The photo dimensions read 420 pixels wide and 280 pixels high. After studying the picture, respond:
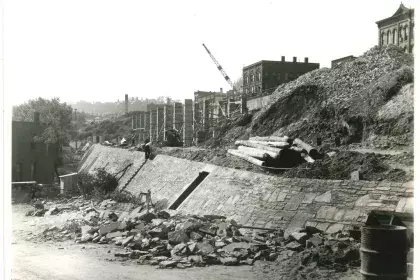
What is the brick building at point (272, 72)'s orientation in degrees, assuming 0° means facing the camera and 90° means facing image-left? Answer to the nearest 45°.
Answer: approximately 45°

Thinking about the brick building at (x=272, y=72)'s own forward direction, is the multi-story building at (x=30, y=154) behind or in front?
in front

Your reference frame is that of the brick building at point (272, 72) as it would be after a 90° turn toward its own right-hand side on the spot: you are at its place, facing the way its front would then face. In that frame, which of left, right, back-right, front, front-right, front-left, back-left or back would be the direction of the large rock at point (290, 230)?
back-left

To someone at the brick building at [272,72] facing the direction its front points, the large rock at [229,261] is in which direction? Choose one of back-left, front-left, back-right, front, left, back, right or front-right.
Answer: front-left

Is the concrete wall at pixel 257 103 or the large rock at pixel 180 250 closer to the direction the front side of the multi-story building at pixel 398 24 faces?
the large rock

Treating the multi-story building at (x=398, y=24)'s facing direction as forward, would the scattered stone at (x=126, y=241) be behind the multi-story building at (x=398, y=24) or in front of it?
in front

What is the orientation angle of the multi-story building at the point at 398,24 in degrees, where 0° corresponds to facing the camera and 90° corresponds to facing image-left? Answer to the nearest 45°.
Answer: approximately 45°

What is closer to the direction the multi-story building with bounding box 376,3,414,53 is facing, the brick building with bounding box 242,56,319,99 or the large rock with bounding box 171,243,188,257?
the large rock

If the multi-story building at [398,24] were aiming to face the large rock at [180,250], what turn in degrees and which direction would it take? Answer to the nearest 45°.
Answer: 0° — it already faces it

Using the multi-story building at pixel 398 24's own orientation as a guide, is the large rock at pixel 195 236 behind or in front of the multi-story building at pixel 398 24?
in front
